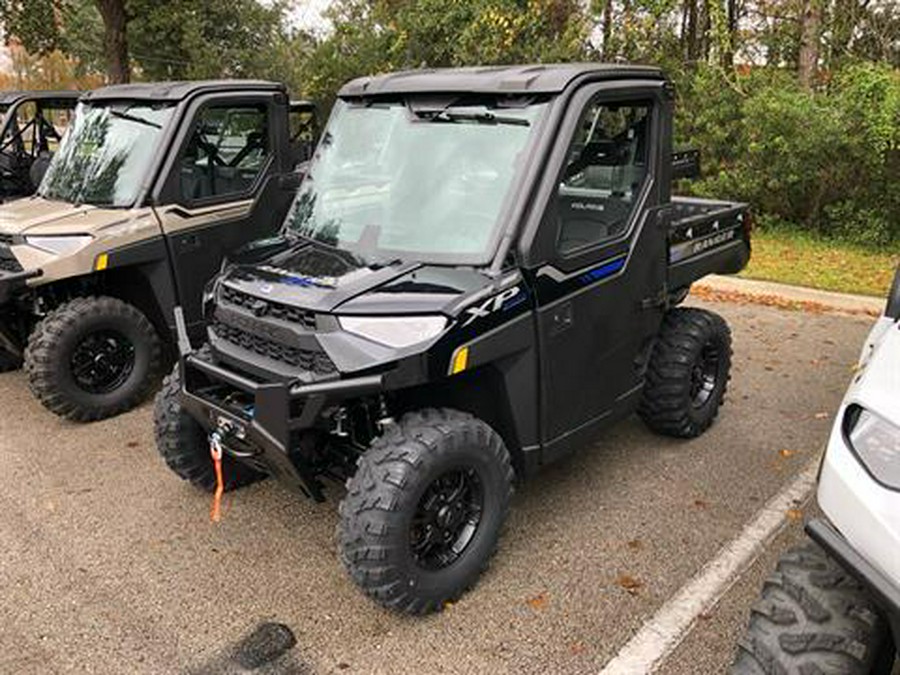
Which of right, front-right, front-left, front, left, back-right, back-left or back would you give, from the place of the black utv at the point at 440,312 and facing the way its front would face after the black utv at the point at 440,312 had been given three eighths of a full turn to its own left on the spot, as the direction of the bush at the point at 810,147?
front-left

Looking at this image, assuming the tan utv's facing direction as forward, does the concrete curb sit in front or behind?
behind

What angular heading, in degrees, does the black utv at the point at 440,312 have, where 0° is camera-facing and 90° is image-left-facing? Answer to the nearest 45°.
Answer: approximately 45°

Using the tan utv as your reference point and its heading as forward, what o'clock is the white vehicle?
The white vehicle is roughly at 10 o'clock from the tan utv.

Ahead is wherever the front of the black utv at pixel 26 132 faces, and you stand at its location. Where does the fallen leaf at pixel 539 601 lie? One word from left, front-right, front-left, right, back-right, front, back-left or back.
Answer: front-left

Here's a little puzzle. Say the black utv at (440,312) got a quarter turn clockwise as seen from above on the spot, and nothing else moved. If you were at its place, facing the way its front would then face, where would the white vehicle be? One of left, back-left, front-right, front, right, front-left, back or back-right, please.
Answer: back

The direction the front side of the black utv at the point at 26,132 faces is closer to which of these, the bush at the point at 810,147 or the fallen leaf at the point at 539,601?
the fallen leaf

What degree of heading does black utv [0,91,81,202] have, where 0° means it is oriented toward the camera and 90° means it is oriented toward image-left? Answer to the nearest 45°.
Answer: approximately 45°

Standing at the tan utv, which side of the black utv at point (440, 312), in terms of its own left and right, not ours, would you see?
right

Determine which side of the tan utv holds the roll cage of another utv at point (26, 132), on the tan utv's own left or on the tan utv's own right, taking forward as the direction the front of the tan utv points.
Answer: on the tan utv's own right

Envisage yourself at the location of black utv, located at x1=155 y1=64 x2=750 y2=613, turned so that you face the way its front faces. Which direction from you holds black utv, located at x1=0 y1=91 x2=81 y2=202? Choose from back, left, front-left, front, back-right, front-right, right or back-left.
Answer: right

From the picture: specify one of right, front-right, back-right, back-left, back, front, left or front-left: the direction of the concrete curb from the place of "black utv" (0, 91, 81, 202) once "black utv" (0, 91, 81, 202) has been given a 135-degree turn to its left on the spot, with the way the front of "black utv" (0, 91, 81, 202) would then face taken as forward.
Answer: front-right

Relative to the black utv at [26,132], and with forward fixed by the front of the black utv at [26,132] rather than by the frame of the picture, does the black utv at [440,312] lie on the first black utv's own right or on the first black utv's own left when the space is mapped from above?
on the first black utv's own left
